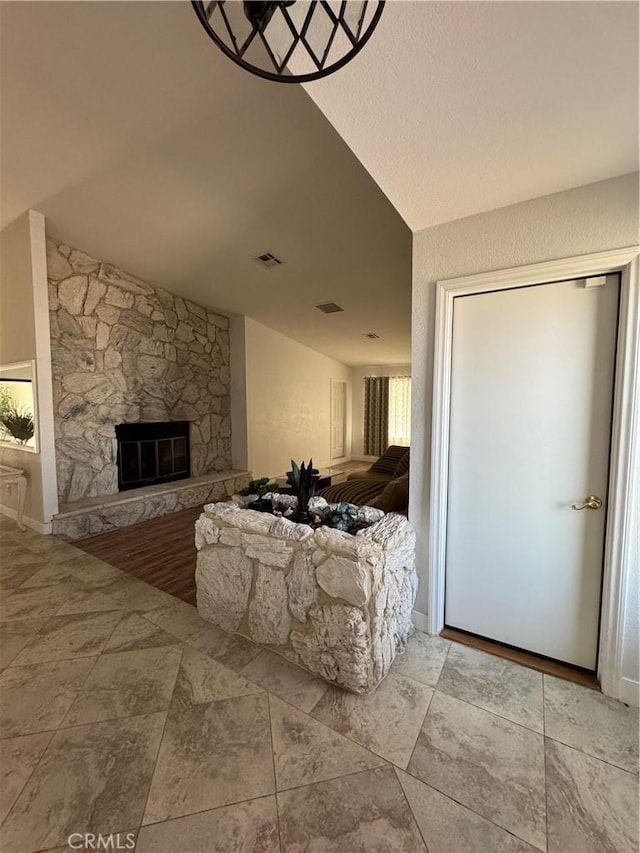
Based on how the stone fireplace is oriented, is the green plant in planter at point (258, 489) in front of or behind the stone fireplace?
in front

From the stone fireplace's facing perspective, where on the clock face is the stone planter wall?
The stone planter wall is roughly at 1 o'clock from the stone fireplace.

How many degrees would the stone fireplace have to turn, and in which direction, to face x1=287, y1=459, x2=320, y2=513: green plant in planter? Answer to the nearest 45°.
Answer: approximately 45° to its right

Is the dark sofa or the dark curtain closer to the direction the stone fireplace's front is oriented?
the dark sofa

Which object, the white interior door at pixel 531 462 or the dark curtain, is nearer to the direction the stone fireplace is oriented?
the white interior door

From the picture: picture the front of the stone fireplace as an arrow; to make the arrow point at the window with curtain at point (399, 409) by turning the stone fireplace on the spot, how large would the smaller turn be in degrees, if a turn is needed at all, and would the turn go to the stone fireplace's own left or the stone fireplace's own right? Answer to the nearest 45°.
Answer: approximately 45° to the stone fireplace's own left

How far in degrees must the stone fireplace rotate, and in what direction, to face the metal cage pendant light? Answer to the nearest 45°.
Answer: approximately 45° to its right

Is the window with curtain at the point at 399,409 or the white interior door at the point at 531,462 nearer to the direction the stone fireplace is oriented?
the white interior door

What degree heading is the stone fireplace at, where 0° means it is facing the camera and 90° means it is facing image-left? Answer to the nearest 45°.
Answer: approximately 315°
